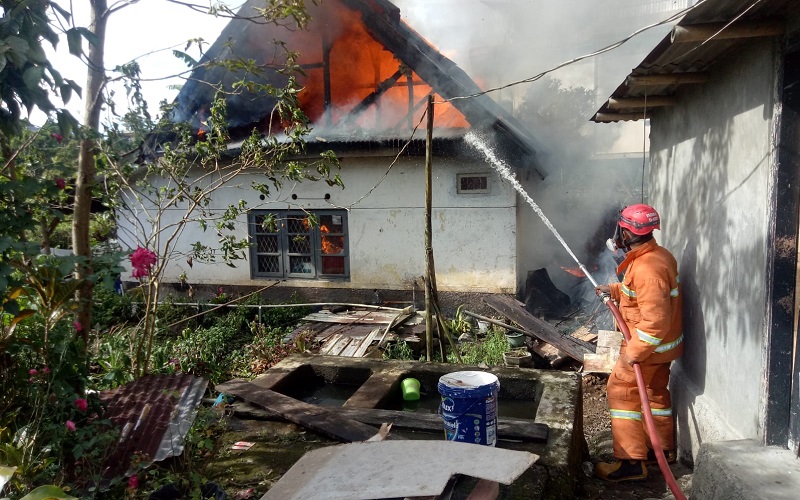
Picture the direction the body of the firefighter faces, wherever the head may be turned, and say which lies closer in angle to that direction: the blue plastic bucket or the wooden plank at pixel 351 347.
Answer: the wooden plank

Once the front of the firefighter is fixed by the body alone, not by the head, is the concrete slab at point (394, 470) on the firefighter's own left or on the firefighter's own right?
on the firefighter's own left

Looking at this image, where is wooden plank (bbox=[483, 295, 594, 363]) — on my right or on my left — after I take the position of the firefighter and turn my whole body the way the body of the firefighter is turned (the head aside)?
on my right

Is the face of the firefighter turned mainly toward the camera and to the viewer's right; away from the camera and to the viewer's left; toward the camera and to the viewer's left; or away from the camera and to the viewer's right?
away from the camera and to the viewer's left

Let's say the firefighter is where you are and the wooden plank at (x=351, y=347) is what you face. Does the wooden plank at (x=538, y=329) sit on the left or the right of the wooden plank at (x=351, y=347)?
right

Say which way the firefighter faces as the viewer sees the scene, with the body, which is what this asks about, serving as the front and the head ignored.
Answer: to the viewer's left

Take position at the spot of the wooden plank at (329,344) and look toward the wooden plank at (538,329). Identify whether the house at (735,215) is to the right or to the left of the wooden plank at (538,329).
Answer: right
